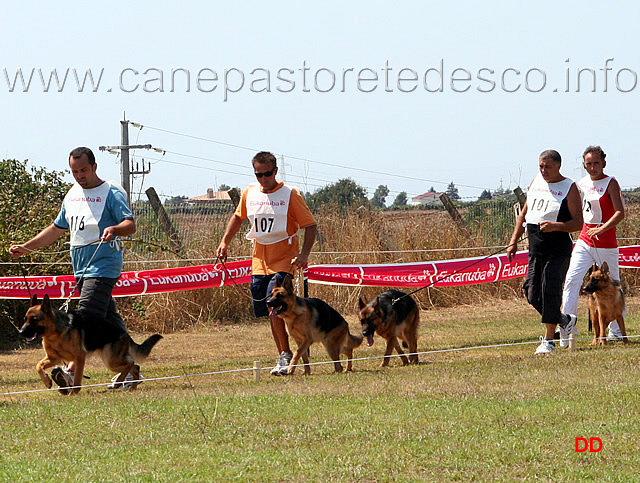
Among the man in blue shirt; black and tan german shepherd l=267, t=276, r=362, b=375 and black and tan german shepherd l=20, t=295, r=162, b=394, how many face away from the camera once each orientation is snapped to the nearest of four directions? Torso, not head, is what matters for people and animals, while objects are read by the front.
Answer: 0

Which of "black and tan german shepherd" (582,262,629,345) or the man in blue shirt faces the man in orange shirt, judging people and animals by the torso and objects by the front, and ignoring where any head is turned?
the black and tan german shepherd

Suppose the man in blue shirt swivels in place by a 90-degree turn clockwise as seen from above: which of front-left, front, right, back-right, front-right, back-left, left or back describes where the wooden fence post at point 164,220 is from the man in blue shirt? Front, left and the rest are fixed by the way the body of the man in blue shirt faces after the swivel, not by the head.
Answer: front-right

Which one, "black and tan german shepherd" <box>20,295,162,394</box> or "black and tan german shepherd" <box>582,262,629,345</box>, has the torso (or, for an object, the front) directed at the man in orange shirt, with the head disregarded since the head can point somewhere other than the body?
"black and tan german shepherd" <box>582,262,629,345</box>

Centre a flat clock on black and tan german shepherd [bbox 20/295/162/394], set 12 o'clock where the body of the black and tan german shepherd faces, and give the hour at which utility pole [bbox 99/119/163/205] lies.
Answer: The utility pole is roughly at 3 o'clock from the black and tan german shepherd.

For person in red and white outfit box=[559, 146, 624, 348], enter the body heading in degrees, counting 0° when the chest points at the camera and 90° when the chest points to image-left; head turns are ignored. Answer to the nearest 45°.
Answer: approximately 45°

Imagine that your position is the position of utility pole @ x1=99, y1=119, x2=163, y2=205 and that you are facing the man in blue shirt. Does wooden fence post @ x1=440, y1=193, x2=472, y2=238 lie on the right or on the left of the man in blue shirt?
left

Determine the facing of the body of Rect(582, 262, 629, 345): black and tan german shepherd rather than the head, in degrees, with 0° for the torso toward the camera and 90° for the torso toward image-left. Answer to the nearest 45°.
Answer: approximately 45°

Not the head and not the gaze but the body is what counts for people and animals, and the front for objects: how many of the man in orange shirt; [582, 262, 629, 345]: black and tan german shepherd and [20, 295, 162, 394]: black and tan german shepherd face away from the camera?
0

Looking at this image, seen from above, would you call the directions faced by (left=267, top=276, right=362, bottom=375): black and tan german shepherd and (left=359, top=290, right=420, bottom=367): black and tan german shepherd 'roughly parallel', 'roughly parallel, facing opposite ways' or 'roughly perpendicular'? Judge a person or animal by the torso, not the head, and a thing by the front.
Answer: roughly parallel

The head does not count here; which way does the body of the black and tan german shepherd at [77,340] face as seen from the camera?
to the viewer's left

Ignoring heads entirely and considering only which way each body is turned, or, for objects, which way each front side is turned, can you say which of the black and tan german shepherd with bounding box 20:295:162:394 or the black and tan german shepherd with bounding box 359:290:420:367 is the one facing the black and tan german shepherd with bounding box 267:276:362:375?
the black and tan german shepherd with bounding box 359:290:420:367

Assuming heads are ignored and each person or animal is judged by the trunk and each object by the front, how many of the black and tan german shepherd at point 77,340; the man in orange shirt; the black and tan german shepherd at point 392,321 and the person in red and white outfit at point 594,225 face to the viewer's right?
0

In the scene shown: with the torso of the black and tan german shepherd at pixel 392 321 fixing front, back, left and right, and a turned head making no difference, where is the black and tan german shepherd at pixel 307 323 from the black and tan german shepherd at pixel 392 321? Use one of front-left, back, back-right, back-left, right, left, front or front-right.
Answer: front

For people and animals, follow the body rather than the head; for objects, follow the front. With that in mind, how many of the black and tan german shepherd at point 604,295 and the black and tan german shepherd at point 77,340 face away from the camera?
0

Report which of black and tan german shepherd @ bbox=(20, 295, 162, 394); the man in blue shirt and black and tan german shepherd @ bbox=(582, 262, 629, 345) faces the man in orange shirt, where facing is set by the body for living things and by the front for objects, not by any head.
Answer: black and tan german shepherd @ bbox=(582, 262, 629, 345)
